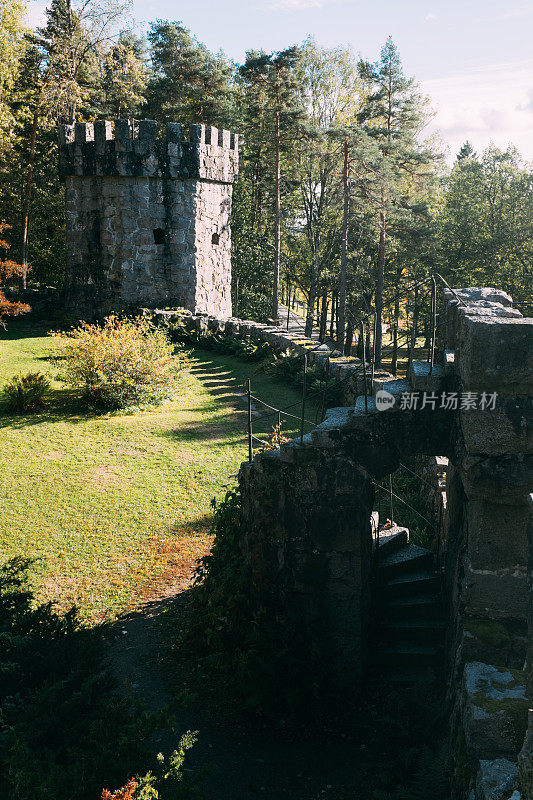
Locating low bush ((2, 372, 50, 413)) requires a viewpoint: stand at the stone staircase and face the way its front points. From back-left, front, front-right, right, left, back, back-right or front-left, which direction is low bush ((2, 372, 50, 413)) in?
back-right

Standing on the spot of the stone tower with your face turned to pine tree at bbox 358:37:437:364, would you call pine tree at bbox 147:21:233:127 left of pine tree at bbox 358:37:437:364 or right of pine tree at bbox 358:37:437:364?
left

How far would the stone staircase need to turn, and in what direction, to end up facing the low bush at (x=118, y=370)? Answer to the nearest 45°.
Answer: approximately 135° to its right

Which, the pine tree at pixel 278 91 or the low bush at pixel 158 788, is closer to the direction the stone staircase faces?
the low bush

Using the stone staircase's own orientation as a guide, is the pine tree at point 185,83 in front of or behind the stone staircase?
behind

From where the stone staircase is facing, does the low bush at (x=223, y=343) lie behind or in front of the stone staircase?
behind

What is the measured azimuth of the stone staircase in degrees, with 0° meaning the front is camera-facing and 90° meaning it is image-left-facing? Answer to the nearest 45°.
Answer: approximately 0°

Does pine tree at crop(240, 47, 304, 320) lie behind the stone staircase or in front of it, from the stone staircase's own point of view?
behind

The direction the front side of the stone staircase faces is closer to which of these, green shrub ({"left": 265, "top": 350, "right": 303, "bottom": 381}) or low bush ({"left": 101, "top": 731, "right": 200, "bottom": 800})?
the low bush

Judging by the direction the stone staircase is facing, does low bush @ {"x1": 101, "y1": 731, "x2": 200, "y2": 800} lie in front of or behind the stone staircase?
in front

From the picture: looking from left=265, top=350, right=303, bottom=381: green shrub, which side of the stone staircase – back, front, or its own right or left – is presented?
back

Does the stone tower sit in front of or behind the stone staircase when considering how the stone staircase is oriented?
behind
